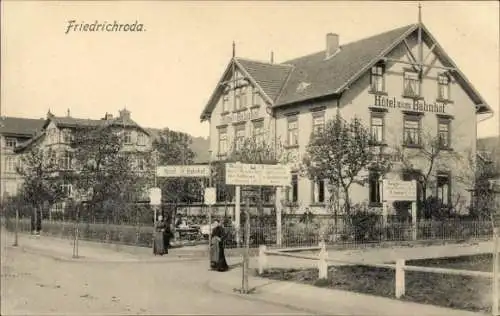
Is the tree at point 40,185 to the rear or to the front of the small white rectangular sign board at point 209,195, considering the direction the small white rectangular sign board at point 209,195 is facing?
to the rear

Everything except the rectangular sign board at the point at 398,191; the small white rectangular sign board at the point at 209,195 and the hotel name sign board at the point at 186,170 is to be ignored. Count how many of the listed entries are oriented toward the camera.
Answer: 3

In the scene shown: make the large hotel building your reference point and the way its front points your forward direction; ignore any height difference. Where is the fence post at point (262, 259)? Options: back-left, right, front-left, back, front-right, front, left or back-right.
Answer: front-right

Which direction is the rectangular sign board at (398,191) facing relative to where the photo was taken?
toward the camera

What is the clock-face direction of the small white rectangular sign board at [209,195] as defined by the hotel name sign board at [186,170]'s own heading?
the small white rectangular sign board at [209,195] is roughly at 10 o'clock from the hotel name sign board at [186,170].

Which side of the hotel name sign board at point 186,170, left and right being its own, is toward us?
front

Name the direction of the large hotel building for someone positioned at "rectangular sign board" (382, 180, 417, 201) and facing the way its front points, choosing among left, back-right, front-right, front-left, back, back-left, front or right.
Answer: back

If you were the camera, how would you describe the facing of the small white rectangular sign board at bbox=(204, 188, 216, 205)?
facing the viewer

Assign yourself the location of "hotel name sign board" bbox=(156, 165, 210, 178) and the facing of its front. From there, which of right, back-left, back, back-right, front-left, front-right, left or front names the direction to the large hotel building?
back-left
